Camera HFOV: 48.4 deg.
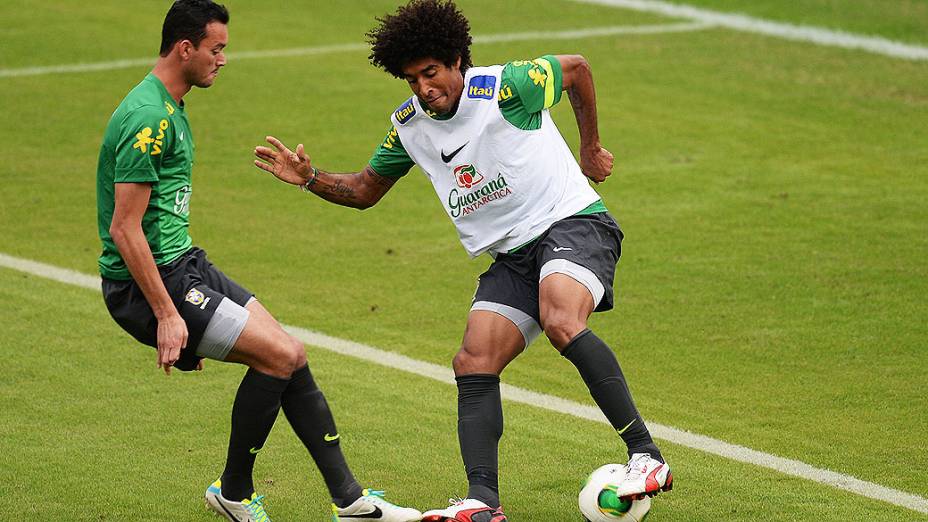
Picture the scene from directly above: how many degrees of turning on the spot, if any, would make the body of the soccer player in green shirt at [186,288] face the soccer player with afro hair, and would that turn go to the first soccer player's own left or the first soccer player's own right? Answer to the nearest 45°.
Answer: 0° — they already face them

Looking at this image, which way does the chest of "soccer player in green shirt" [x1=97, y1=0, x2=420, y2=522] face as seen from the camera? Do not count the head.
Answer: to the viewer's right
